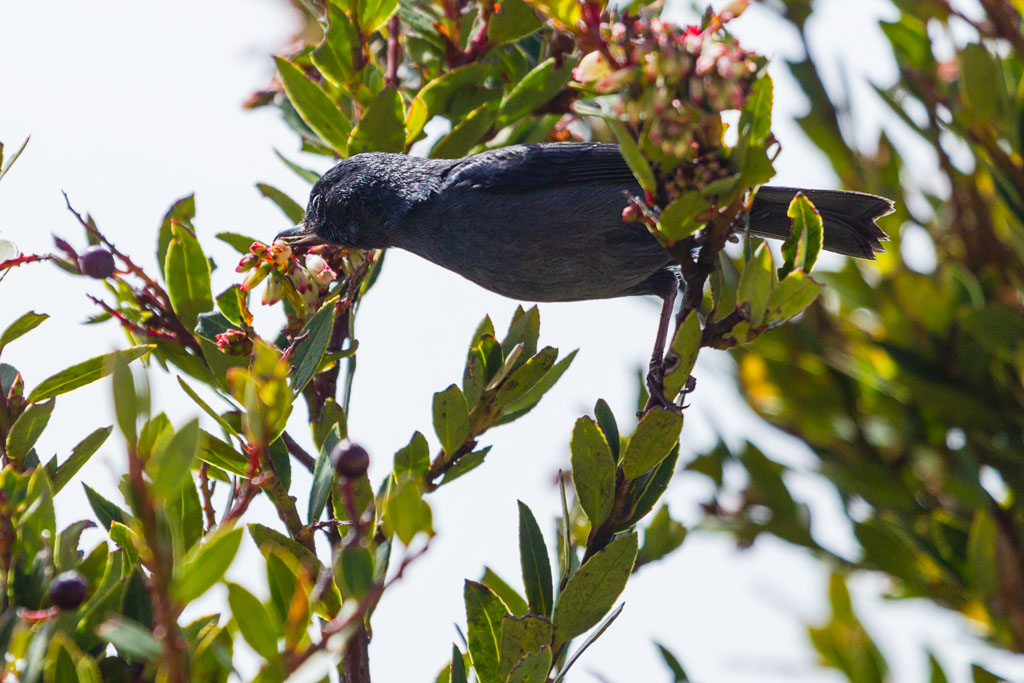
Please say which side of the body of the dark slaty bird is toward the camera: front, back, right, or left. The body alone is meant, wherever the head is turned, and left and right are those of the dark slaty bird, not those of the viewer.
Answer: left

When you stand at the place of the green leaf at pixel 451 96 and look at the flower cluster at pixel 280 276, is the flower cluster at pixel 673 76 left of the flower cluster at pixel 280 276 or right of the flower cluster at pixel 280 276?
left

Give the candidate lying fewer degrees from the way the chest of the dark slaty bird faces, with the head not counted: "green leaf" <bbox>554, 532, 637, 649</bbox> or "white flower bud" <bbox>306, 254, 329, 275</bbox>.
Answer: the white flower bud

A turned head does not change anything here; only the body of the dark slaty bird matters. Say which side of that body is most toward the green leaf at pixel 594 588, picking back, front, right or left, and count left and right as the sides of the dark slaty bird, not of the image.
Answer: left

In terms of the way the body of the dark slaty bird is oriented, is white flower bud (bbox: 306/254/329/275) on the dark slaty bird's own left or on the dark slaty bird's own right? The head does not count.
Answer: on the dark slaty bird's own left

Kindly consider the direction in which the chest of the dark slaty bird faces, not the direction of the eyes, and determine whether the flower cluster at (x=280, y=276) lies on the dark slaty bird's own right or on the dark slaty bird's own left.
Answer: on the dark slaty bird's own left
